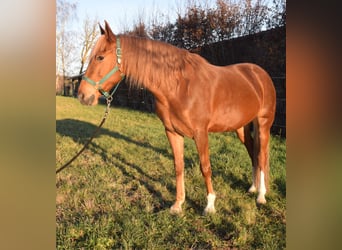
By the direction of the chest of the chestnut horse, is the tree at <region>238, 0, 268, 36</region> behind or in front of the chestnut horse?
behind

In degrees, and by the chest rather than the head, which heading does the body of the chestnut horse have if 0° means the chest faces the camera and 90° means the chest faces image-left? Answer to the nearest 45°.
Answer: approximately 45°
